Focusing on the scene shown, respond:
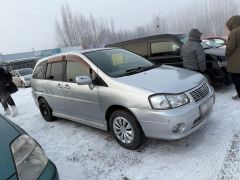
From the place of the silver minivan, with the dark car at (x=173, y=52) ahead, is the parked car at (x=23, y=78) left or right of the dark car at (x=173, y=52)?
left

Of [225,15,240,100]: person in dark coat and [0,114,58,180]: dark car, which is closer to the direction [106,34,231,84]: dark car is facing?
the person in dark coat

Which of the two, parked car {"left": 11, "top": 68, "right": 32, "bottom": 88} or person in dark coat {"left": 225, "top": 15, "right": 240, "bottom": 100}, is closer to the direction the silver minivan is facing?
the person in dark coat

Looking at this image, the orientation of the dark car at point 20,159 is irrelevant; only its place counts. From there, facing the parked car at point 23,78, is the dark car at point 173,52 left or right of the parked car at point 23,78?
right

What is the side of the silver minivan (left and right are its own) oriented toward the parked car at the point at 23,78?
back

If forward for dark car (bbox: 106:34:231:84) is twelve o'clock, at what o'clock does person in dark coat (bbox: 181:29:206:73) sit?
The person in dark coat is roughly at 1 o'clock from the dark car.

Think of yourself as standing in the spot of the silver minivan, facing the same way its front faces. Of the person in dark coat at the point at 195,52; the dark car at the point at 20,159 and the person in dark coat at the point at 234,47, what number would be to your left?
2

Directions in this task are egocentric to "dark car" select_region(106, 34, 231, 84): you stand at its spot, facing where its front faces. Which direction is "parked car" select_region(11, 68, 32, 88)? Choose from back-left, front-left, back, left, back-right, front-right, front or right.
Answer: back

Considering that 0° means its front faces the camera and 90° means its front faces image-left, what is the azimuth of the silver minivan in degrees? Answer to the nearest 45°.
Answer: approximately 315°

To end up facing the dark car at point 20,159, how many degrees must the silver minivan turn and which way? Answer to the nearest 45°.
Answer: approximately 90° to its right

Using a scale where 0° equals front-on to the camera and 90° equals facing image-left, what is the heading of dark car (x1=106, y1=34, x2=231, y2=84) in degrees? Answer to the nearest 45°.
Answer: approximately 315°

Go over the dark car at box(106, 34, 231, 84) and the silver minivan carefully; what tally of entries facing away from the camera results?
0

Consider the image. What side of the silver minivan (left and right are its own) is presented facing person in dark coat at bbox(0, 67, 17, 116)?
back
